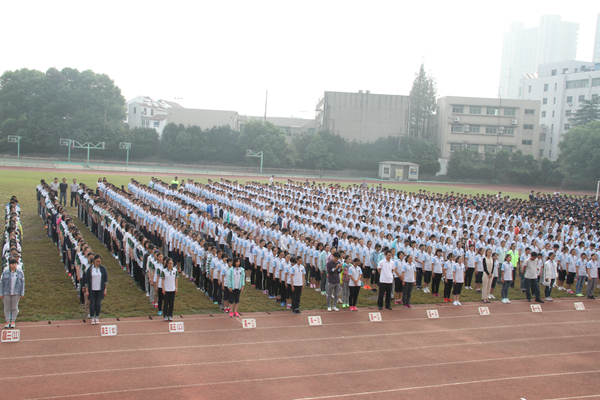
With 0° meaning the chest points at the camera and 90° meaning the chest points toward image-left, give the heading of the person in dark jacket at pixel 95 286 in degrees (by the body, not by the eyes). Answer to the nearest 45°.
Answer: approximately 0°

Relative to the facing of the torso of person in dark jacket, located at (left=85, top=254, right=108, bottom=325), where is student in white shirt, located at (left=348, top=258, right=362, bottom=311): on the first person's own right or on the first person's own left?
on the first person's own left

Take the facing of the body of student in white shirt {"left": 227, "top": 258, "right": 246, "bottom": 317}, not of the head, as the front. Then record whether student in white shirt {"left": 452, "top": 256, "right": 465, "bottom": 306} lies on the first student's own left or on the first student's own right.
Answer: on the first student's own left

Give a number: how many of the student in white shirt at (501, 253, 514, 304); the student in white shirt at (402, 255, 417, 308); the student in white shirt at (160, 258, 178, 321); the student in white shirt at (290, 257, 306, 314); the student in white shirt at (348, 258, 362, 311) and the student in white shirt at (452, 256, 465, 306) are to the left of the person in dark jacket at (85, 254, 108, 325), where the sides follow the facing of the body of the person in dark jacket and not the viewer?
6

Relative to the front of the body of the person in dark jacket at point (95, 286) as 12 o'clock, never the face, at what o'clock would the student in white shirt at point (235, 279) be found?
The student in white shirt is roughly at 9 o'clock from the person in dark jacket.

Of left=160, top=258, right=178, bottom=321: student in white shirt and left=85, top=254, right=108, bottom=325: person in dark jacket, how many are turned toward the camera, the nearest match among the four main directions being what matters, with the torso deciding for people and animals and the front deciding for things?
2

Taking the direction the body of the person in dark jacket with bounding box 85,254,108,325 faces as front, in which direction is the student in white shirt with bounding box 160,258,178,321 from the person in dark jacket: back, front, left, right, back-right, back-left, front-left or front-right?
left
